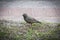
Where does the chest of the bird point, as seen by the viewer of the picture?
to the viewer's left
